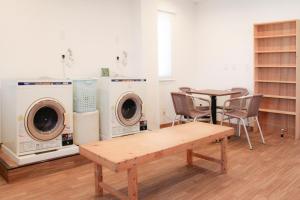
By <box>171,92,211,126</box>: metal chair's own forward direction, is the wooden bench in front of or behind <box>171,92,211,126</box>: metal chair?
behind

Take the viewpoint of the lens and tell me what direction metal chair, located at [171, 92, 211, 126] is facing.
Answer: facing away from the viewer and to the right of the viewer

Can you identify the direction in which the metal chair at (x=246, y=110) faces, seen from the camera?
facing away from the viewer and to the left of the viewer

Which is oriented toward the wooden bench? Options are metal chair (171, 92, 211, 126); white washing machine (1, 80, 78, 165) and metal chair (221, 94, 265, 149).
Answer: the white washing machine

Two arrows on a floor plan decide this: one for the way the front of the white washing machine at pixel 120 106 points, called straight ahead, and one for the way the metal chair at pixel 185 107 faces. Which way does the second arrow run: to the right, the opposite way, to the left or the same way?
to the left

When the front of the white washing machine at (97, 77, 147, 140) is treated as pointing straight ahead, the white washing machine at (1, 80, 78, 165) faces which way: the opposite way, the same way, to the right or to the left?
the same way

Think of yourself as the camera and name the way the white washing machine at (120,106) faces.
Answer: facing the viewer and to the right of the viewer

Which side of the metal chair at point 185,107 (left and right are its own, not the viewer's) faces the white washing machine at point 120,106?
back

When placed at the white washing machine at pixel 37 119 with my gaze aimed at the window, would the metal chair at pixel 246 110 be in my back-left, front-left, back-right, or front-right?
front-right

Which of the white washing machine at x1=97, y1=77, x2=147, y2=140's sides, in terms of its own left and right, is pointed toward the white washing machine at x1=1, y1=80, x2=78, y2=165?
right

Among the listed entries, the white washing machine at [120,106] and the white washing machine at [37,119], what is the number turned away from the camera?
0

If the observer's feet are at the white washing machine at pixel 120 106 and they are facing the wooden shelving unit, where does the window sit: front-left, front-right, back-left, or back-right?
front-left
